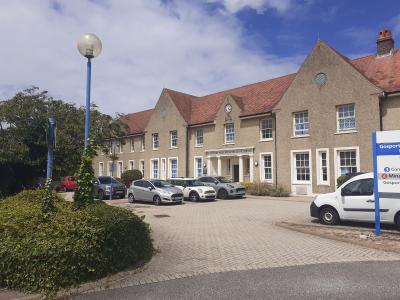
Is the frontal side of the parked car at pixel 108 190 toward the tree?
no

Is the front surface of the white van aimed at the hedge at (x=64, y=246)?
no

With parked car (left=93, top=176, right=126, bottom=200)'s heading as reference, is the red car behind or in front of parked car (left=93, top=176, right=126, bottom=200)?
behind

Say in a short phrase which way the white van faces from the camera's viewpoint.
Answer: facing to the left of the viewer

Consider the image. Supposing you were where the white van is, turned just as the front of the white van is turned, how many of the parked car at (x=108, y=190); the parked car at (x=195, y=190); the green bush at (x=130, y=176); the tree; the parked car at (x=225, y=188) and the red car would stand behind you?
0

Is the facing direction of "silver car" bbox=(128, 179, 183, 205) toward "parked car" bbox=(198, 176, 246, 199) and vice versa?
no

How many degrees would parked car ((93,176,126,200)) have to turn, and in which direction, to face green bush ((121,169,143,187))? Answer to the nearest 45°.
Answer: approximately 135° to its left

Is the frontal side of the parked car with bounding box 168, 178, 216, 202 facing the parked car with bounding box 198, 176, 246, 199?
no

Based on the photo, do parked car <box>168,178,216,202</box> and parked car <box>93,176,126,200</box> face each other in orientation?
no

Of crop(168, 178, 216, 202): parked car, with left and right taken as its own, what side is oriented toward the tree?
back

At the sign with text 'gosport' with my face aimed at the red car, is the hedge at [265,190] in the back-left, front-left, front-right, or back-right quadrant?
front-right
